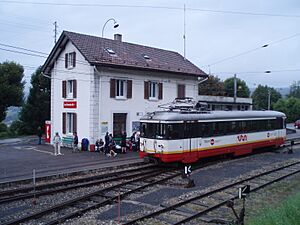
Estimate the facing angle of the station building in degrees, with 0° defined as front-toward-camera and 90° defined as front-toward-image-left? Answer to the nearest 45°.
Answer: approximately 315°

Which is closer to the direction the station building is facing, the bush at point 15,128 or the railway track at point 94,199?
the railway track

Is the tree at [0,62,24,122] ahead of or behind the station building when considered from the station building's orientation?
behind

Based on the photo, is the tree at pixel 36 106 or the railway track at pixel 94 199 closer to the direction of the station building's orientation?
the railway track
